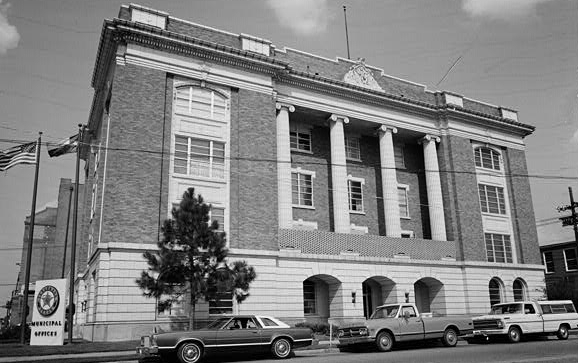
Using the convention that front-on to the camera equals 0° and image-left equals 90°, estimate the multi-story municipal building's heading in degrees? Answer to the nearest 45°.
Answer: approximately 315°

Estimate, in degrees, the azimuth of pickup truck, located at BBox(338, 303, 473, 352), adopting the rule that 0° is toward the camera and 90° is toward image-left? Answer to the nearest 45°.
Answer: approximately 45°

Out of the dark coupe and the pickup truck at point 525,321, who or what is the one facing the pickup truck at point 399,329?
the pickup truck at point 525,321

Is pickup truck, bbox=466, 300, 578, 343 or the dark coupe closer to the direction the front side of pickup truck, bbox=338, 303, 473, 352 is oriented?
the dark coupe

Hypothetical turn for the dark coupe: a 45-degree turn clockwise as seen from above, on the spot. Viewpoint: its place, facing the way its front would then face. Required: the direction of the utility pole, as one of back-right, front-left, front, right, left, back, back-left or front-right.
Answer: right

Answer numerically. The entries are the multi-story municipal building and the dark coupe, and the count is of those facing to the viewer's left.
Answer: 1

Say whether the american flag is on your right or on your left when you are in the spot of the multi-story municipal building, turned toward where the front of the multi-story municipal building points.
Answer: on your right

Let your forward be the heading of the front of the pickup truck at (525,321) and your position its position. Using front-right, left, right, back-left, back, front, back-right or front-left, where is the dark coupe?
front

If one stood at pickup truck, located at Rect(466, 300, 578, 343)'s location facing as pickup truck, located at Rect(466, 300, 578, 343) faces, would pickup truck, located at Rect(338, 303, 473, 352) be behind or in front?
in front

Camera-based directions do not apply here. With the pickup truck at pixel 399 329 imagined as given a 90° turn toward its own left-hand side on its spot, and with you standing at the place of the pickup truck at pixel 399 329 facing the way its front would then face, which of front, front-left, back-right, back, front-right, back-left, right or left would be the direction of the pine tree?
back-right

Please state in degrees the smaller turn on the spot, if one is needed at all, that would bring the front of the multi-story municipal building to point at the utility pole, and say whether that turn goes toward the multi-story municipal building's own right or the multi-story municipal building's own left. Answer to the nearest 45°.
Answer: approximately 90° to the multi-story municipal building's own left

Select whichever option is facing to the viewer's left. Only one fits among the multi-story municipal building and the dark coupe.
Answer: the dark coupe

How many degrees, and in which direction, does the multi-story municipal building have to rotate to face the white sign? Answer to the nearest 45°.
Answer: approximately 90° to its right

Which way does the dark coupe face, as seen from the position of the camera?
facing to the left of the viewer

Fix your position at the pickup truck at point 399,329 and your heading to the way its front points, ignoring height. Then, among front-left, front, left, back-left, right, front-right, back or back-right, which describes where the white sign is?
front-right

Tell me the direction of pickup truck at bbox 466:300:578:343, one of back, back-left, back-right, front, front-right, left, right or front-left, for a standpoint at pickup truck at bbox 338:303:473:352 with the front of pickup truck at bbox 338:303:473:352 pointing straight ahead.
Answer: back

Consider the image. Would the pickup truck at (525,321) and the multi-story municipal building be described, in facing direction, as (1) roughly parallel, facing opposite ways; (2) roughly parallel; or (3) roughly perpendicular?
roughly perpendicular

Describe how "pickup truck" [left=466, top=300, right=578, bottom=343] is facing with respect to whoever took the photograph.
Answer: facing the viewer and to the left of the viewer

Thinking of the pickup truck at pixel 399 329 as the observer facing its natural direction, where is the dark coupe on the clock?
The dark coupe is roughly at 12 o'clock from the pickup truck.

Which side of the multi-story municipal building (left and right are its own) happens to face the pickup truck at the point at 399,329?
front

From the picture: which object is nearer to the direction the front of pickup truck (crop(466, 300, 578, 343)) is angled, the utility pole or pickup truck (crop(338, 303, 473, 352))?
the pickup truck

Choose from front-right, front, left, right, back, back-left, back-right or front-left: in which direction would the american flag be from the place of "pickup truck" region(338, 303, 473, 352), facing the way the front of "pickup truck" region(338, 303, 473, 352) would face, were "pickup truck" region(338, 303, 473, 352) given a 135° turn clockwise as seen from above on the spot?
left
